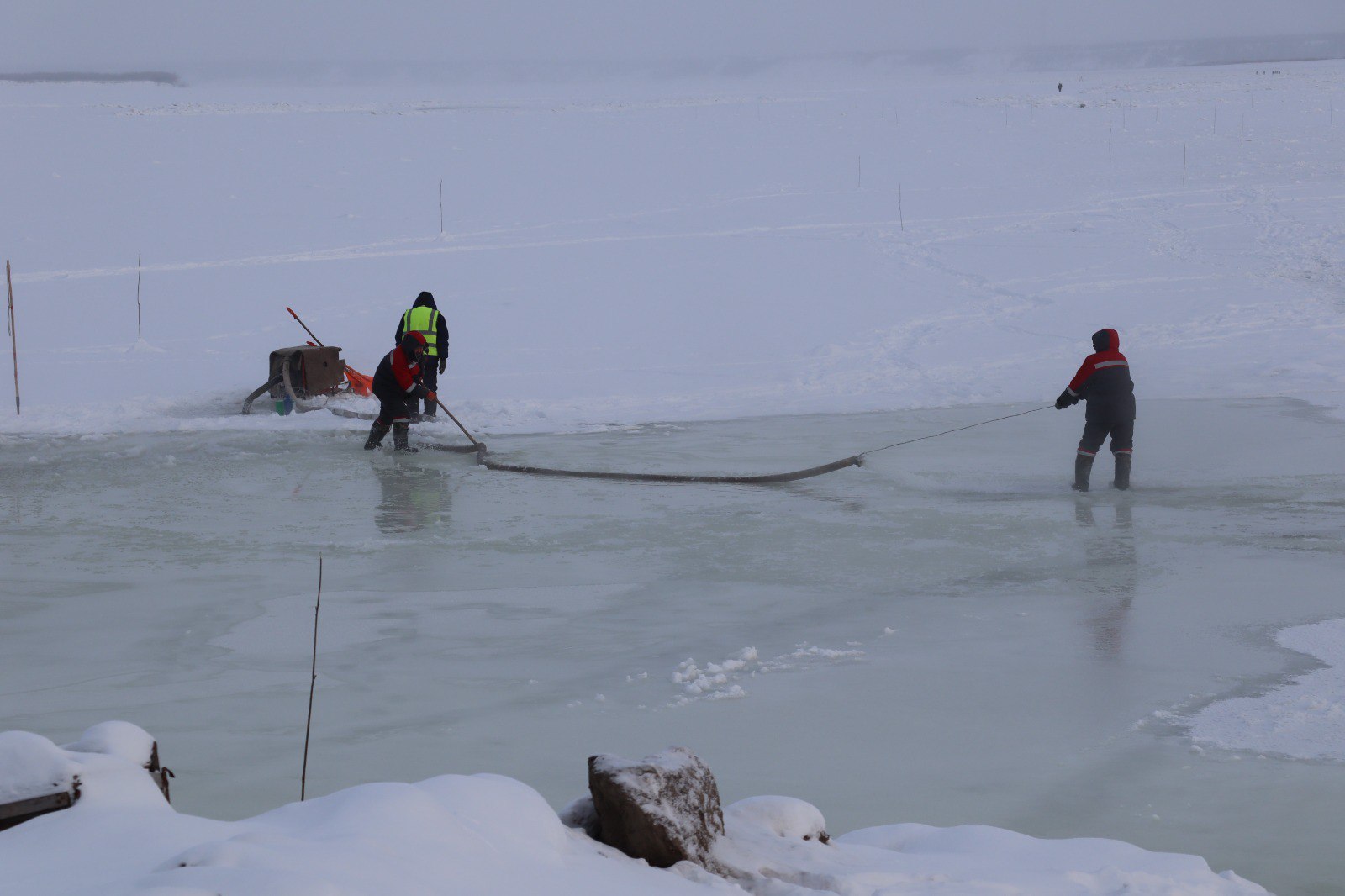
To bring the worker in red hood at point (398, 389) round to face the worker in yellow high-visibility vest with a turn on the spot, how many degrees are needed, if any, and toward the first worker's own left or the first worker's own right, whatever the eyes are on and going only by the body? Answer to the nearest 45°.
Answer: approximately 90° to the first worker's own left

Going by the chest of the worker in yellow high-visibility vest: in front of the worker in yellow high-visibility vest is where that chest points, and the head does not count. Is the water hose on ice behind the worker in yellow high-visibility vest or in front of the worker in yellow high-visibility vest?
behind

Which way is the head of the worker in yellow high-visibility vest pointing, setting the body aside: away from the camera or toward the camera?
away from the camera

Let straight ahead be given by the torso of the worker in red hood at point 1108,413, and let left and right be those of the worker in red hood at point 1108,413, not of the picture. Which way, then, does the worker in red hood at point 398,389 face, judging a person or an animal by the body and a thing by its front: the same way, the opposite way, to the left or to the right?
to the right

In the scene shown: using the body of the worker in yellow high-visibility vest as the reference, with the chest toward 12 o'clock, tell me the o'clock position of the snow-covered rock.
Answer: The snow-covered rock is roughly at 6 o'clock from the worker in yellow high-visibility vest.

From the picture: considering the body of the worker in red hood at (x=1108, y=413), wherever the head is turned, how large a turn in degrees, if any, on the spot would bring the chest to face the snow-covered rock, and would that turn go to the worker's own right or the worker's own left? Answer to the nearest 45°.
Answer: approximately 135° to the worker's own left

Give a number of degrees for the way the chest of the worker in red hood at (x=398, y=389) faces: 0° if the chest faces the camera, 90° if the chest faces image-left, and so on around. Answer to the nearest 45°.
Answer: approximately 270°

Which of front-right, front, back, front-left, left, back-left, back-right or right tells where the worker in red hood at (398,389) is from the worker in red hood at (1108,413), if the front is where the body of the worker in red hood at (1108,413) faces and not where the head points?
front-left

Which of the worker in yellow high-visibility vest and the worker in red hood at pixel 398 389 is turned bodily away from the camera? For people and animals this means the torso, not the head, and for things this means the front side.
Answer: the worker in yellow high-visibility vest

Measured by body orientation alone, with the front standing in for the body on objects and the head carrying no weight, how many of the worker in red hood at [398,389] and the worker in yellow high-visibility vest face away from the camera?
1

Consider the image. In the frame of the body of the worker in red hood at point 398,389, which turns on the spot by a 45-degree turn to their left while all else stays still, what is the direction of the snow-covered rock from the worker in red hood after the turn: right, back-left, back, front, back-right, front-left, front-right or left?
back-right

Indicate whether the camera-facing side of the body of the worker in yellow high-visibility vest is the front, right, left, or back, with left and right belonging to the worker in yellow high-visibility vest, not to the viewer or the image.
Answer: back
